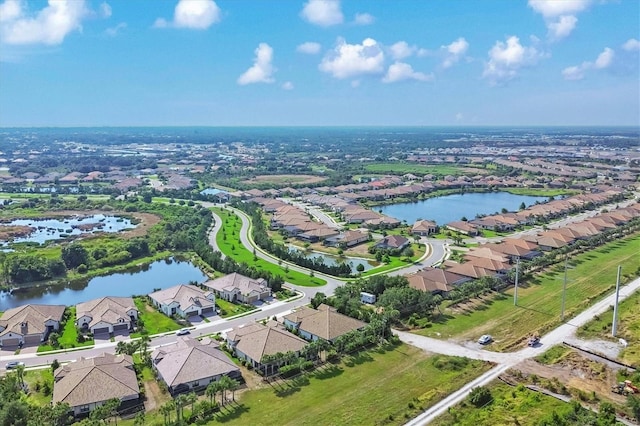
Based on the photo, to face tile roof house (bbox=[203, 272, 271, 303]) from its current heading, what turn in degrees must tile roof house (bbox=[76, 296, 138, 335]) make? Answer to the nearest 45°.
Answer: approximately 90° to its left

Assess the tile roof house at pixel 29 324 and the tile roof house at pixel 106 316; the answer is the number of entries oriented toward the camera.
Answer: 2

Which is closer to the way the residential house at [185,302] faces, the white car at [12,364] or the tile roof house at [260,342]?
the tile roof house

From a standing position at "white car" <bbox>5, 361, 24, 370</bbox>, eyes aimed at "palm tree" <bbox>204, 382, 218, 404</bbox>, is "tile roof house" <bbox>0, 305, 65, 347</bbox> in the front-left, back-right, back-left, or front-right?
back-left

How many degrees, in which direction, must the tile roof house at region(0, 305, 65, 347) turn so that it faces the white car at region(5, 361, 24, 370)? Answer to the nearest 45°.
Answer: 0° — it already faces it

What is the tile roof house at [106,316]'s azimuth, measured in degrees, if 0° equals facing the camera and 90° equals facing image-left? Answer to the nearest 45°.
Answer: approximately 0°

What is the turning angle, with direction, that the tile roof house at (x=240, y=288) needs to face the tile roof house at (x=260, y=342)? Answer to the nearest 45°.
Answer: approximately 45° to its right
